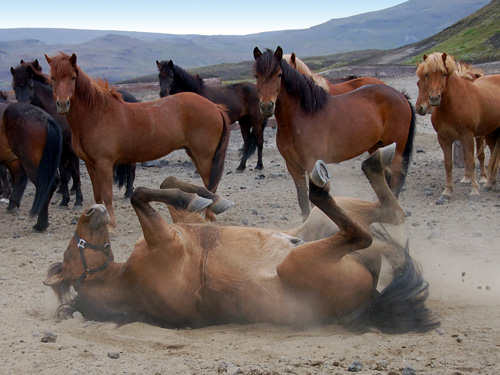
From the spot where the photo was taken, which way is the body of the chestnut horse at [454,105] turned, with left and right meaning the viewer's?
facing the viewer and to the left of the viewer

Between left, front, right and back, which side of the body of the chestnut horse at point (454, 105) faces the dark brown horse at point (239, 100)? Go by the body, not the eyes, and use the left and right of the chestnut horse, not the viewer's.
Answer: right

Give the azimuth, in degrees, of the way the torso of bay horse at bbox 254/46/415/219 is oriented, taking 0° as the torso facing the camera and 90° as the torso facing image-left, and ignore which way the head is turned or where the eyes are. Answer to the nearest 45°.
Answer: approximately 45°

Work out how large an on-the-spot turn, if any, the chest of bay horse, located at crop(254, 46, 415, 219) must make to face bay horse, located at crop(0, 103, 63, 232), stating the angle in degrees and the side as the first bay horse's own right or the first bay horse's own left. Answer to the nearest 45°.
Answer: approximately 45° to the first bay horse's own right

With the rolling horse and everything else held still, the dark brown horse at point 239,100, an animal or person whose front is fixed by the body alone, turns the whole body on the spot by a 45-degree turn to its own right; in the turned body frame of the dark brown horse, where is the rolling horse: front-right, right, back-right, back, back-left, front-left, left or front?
back-left

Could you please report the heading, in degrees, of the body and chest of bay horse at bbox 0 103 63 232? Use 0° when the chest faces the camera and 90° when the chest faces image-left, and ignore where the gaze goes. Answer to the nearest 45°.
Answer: approximately 135°

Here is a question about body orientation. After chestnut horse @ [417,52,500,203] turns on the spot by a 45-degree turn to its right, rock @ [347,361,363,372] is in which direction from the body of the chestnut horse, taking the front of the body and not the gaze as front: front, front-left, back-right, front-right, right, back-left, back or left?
left

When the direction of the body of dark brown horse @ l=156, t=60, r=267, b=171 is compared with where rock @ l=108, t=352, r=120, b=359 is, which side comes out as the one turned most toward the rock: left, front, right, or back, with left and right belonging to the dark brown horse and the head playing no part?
left

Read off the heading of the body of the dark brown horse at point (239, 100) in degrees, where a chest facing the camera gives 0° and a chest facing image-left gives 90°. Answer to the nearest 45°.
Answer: approximately 90°

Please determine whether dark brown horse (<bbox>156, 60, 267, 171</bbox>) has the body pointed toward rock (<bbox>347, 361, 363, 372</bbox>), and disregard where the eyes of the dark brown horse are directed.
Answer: no

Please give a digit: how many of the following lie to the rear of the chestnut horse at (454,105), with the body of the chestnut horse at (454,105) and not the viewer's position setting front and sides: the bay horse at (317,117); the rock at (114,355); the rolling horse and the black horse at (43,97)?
0

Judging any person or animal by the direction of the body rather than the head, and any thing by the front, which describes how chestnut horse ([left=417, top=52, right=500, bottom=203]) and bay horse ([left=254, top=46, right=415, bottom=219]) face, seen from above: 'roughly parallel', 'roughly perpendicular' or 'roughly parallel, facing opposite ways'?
roughly parallel

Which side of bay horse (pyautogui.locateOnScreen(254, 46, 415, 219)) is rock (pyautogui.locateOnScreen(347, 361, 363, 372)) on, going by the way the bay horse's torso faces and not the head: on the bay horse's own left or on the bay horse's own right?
on the bay horse's own left
